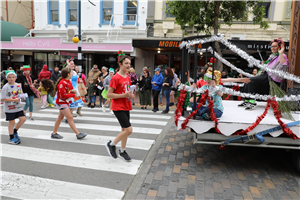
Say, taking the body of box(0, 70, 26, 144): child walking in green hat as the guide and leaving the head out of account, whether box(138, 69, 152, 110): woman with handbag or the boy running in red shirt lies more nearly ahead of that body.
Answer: the boy running in red shirt

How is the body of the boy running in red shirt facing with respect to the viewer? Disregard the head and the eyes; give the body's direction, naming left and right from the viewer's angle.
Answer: facing the viewer and to the right of the viewer

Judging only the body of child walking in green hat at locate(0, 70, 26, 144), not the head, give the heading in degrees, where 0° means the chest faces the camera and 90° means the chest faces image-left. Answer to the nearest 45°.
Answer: approximately 315°

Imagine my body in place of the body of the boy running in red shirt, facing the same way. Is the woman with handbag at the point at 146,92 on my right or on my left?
on my left

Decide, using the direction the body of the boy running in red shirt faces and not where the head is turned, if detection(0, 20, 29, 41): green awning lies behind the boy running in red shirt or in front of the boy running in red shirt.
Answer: behind

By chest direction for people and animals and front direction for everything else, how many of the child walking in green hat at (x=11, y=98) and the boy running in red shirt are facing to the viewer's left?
0

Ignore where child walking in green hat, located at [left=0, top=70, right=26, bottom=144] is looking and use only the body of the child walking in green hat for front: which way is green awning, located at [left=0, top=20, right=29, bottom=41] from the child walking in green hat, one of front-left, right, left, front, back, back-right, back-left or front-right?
back-left

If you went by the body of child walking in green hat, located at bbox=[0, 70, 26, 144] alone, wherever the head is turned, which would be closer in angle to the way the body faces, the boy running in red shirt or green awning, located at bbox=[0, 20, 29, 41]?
the boy running in red shirt

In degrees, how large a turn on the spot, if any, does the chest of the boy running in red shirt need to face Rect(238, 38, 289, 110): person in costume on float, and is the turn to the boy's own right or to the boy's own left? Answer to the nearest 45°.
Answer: approximately 45° to the boy's own left
